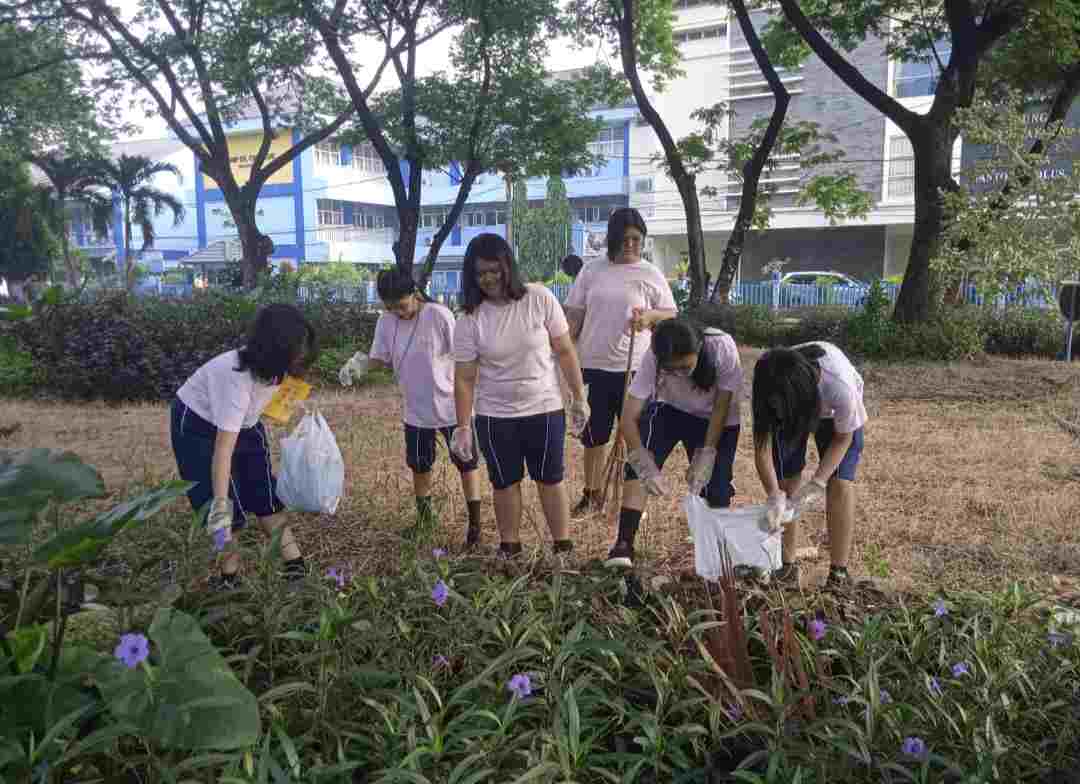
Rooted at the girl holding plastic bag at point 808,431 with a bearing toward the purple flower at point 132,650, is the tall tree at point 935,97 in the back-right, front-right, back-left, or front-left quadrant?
back-right

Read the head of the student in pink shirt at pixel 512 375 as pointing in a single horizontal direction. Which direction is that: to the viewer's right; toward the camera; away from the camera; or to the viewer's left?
toward the camera

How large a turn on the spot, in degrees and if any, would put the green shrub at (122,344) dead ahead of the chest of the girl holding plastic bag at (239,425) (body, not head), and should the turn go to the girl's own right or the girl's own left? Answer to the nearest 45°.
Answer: approximately 135° to the girl's own left

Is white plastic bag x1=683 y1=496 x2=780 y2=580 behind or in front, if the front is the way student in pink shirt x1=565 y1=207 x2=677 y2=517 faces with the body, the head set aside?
in front

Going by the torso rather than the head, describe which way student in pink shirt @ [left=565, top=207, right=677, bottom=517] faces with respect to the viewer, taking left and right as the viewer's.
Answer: facing the viewer

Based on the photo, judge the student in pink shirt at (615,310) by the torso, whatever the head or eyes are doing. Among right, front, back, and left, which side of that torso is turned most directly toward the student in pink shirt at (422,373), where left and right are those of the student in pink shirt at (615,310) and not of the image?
right

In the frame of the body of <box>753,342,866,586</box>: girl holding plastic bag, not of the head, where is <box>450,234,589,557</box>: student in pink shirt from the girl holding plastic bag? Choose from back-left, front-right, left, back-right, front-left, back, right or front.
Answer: front-right

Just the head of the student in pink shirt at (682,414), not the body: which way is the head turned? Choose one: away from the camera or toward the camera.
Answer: toward the camera

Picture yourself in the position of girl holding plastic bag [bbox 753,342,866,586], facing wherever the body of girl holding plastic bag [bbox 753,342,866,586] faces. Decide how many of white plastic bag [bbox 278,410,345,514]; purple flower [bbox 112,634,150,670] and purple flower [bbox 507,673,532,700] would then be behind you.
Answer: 0

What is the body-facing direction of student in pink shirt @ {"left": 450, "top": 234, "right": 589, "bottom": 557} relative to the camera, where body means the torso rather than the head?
toward the camera

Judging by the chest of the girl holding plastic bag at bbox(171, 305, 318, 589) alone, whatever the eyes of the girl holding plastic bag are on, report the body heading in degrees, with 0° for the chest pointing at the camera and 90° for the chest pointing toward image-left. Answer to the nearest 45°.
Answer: approximately 315°

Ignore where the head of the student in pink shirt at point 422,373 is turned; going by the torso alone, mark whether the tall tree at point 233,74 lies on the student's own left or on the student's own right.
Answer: on the student's own right

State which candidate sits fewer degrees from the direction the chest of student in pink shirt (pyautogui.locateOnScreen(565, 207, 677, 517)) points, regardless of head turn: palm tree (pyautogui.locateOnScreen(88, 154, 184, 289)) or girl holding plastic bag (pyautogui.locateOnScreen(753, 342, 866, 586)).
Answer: the girl holding plastic bag

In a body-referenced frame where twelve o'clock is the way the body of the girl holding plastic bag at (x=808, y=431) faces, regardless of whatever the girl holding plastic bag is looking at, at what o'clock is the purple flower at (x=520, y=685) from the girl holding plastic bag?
The purple flower is roughly at 11 o'clock from the girl holding plastic bag.

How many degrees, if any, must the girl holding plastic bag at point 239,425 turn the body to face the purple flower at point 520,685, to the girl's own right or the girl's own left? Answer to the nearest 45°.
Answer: approximately 45° to the girl's own right

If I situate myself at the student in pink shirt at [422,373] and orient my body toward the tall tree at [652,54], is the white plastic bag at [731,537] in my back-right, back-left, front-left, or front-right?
back-right

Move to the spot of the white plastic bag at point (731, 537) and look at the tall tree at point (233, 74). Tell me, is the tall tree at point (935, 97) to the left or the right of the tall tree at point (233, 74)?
right

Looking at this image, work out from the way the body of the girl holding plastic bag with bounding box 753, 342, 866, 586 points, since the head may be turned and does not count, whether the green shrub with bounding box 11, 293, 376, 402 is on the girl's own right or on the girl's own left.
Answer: on the girl's own right

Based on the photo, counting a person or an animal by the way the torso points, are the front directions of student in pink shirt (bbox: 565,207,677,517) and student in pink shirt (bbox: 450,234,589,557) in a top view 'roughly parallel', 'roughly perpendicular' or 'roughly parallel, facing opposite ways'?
roughly parallel

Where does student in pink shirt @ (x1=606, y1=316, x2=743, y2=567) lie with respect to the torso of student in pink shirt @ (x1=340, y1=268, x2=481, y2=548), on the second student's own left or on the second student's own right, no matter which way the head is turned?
on the second student's own left
